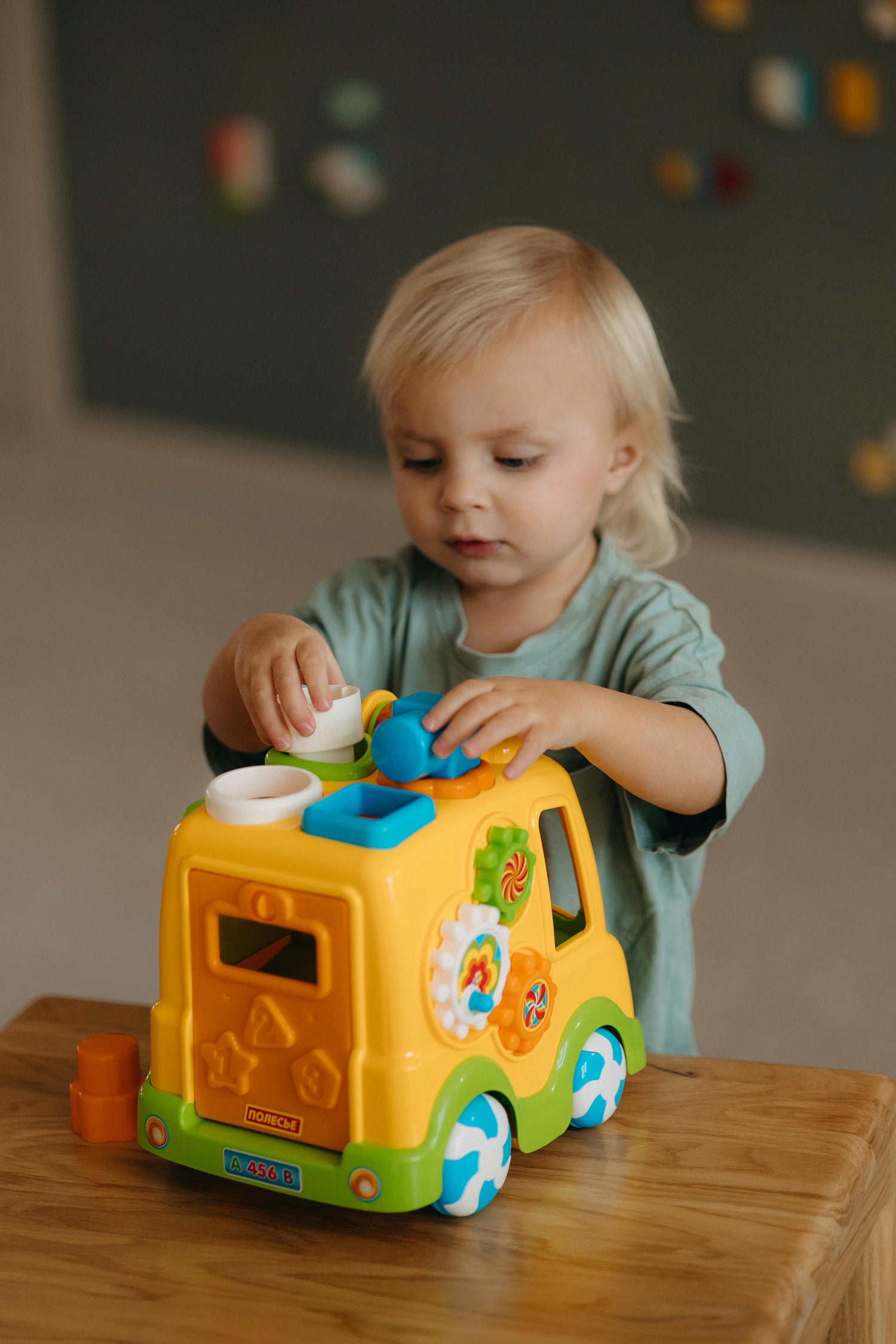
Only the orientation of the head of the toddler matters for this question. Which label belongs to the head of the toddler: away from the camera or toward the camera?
toward the camera

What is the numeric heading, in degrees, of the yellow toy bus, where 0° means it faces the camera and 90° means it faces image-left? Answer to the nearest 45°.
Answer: approximately 225°
